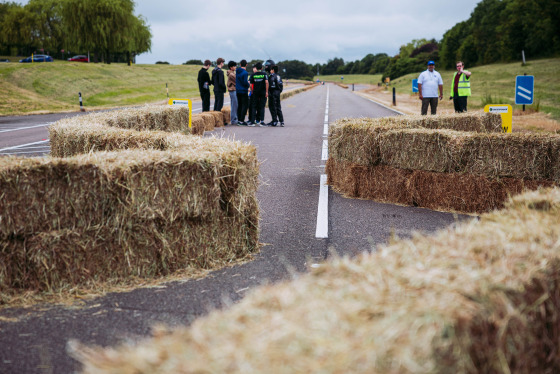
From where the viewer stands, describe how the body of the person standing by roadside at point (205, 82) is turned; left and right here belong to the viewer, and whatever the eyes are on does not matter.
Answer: facing to the right of the viewer

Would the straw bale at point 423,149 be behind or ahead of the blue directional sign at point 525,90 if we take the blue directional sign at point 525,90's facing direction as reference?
ahead

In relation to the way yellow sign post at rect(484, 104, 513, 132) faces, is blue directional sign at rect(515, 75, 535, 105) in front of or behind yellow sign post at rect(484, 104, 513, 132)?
behind

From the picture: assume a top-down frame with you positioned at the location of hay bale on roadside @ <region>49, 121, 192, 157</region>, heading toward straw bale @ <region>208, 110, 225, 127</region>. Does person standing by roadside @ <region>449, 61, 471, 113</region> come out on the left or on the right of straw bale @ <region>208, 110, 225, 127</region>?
right

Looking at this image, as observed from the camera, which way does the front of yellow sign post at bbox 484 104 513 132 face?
facing the viewer

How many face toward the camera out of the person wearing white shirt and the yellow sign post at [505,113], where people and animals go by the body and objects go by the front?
2

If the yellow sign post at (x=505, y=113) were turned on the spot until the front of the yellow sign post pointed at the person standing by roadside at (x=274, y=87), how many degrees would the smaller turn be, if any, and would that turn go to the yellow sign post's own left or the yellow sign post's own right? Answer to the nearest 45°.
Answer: approximately 135° to the yellow sign post's own right

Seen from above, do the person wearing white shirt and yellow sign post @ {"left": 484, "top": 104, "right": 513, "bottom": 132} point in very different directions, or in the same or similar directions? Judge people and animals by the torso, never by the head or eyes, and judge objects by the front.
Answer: same or similar directions

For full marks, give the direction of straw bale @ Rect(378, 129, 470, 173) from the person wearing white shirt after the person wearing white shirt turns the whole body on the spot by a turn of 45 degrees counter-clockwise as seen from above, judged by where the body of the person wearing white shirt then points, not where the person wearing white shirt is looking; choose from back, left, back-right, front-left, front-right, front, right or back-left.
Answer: front-right

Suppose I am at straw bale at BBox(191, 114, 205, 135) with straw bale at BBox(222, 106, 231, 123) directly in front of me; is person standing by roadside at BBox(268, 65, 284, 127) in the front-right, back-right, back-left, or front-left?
front-right

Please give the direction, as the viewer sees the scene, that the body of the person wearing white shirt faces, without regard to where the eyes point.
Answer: toward the camera
